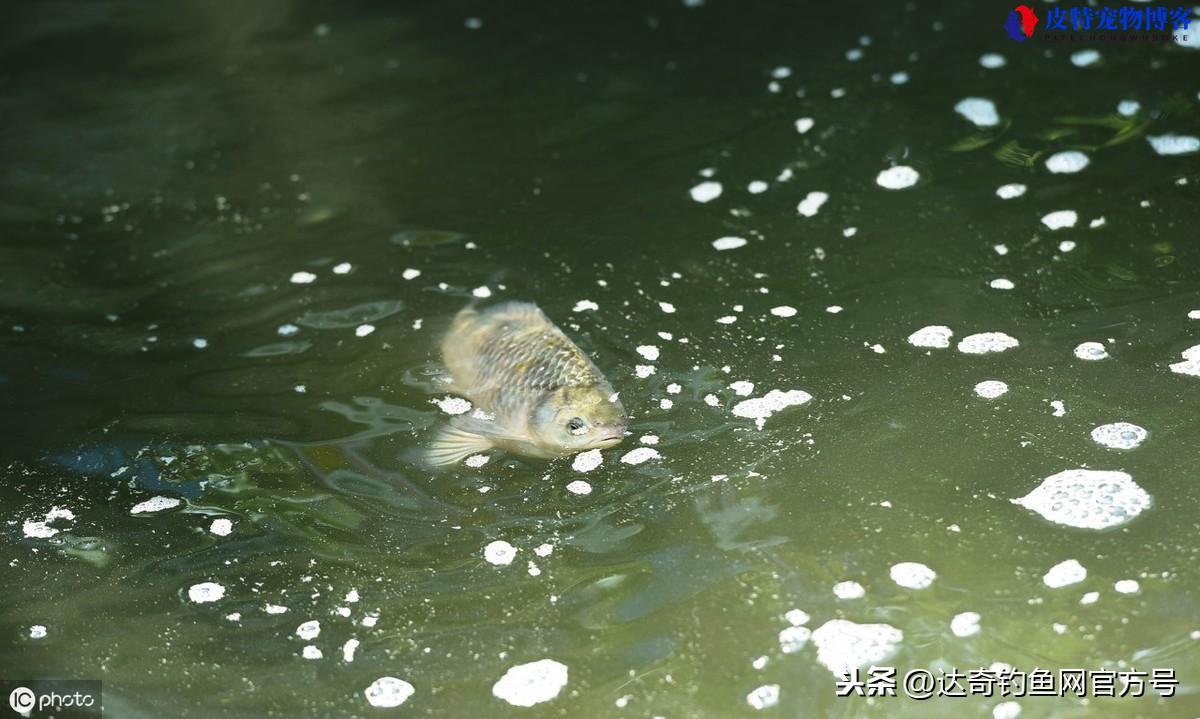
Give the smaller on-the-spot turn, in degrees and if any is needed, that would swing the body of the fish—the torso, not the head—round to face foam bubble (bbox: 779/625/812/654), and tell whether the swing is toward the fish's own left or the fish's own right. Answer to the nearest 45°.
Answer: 0° — it already faces it

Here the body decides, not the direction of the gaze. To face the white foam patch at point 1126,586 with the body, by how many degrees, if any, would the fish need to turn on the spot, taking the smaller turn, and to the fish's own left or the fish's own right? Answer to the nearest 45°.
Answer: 0° — it already faces it

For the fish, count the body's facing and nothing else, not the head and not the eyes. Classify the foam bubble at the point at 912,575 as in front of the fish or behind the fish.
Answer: in front

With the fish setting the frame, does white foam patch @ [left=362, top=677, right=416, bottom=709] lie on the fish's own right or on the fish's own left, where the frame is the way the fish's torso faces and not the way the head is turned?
on the fish's own right

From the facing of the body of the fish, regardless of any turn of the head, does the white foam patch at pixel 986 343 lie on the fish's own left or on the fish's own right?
on the fish's own left

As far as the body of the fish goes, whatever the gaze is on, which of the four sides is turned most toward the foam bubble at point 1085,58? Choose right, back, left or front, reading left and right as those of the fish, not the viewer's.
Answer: left

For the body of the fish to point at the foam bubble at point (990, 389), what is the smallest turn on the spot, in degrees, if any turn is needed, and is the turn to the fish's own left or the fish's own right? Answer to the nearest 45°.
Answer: approximately 45° to the fish's own left

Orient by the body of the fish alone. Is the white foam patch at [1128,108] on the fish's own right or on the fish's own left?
on the fish's own left

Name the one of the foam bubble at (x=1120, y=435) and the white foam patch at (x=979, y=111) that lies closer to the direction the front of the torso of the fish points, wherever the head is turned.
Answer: the foam bubble

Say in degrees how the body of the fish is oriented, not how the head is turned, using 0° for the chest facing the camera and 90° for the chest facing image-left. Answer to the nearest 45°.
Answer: approximately 315°

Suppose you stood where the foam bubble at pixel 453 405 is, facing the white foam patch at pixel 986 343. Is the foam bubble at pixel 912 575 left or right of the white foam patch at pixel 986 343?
right

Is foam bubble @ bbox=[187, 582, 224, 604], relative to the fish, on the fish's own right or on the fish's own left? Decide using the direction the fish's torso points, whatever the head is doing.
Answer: on the fish's own right

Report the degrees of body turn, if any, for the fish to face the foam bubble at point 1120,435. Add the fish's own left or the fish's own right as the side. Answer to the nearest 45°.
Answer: approximately 45° to the fish's own left

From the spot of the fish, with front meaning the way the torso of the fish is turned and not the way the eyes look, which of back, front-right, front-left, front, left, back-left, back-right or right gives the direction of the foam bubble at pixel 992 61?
left
